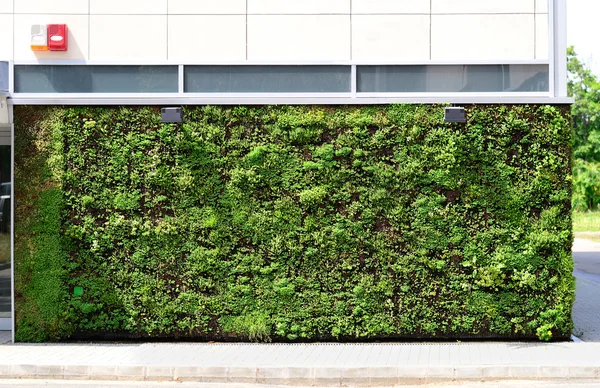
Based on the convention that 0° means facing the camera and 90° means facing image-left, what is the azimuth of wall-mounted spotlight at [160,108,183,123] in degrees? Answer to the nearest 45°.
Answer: approximately 0°

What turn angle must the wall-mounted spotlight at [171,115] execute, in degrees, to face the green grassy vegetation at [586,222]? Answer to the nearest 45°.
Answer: approximately 135° to its left
